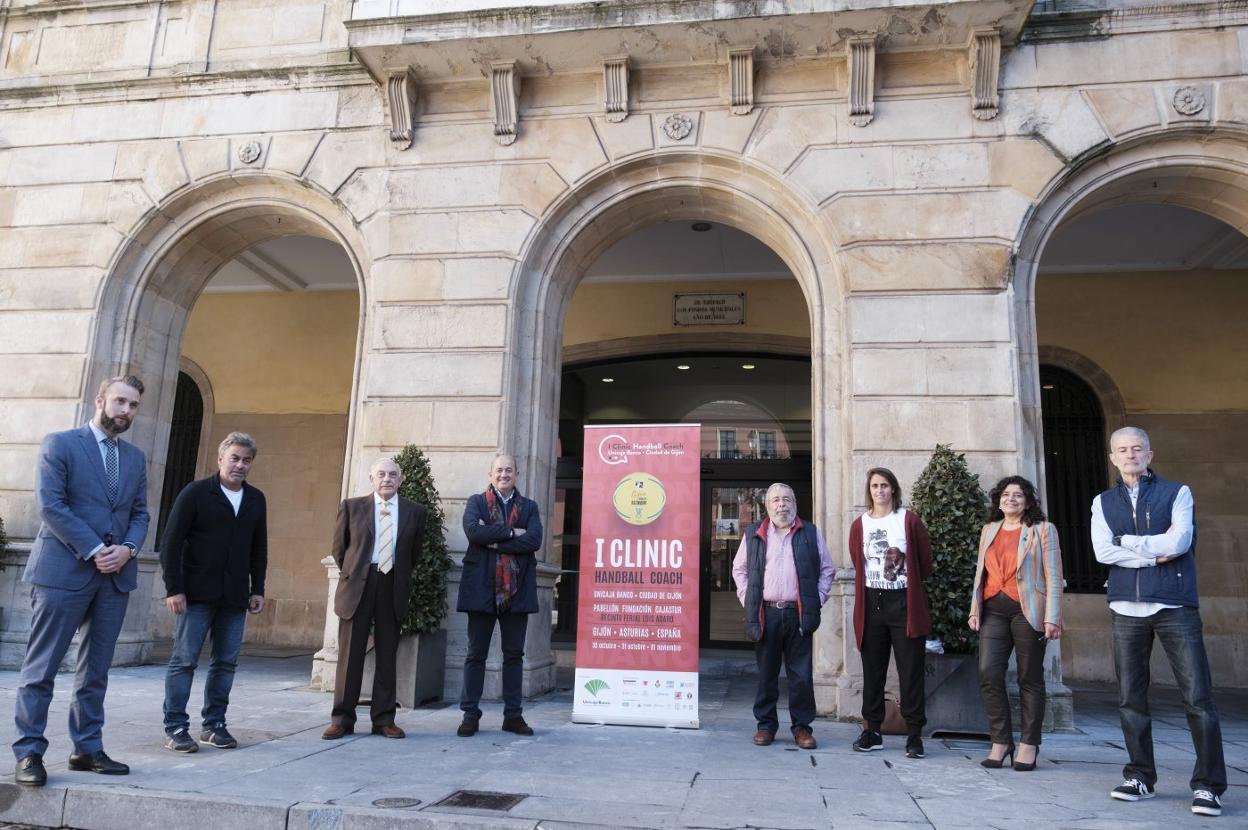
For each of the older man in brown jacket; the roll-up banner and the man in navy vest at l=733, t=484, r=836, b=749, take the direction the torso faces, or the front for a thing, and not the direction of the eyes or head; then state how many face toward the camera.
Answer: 3

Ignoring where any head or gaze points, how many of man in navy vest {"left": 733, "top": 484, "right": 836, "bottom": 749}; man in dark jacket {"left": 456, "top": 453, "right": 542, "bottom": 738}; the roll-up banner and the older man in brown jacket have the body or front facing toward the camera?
4

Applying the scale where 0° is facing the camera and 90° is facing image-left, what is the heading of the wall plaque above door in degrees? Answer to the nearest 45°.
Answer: approximately 0°

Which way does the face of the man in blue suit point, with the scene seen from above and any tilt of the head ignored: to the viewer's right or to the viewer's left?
to the viewer's right

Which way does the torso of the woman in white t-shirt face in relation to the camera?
toward the camera

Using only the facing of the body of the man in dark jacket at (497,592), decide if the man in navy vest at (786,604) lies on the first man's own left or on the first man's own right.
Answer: on the first man's own left

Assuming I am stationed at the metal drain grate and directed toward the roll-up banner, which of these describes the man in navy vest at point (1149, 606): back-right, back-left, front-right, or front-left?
front-right

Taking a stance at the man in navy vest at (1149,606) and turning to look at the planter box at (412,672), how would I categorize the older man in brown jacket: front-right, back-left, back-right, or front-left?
front-left

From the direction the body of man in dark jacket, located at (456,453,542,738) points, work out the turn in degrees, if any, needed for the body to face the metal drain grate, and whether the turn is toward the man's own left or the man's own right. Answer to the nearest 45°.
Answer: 0° — they already face it

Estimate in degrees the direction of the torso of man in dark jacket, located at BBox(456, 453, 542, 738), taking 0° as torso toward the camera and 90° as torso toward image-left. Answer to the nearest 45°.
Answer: approximately 0°

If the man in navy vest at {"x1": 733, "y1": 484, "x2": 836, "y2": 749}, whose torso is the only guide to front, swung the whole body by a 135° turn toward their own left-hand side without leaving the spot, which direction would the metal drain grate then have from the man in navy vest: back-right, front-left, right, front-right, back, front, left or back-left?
back

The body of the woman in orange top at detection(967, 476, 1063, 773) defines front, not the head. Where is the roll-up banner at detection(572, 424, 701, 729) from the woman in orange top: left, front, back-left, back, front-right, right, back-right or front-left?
front-right

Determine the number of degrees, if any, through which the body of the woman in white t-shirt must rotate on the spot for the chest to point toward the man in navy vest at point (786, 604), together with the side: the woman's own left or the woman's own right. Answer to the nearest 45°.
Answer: approximately 90° to the woman's own right

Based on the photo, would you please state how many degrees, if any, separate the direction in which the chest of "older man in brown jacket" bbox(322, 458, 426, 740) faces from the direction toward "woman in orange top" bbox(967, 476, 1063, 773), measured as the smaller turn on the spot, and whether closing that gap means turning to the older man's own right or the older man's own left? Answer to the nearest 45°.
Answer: approximately 90° to the older man's own left

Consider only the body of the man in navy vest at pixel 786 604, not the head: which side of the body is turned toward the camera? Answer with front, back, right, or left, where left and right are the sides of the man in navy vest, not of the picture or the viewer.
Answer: front

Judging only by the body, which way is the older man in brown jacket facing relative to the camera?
toward the camera

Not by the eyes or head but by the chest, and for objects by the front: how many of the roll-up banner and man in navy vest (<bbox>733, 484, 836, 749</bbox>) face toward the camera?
2

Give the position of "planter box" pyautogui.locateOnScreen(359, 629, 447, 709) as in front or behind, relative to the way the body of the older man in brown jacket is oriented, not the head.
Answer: behind
